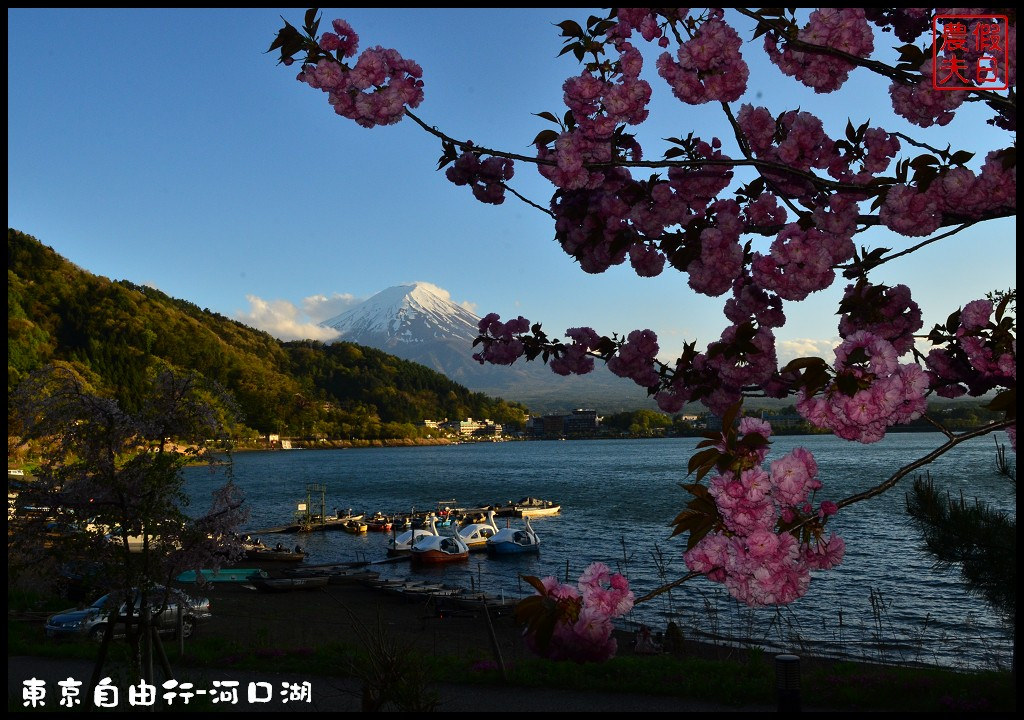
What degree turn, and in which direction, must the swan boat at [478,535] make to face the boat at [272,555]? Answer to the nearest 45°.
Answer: approximately 135° to its right

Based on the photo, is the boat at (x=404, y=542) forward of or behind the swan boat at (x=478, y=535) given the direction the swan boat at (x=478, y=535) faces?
behind

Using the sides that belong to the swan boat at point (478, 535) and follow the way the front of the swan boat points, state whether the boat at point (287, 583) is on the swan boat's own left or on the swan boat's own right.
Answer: on the swan boat's own right

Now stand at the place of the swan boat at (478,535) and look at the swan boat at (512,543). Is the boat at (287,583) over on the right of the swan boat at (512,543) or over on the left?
right

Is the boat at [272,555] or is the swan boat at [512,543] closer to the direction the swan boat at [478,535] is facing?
the swan boat

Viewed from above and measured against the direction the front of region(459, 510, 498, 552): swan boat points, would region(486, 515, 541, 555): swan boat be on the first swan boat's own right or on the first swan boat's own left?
on the first swan boat's own right

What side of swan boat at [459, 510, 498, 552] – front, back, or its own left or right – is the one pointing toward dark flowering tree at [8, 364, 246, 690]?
right

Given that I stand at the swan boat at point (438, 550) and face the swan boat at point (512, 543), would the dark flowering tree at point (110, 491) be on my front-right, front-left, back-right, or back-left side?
back-right
